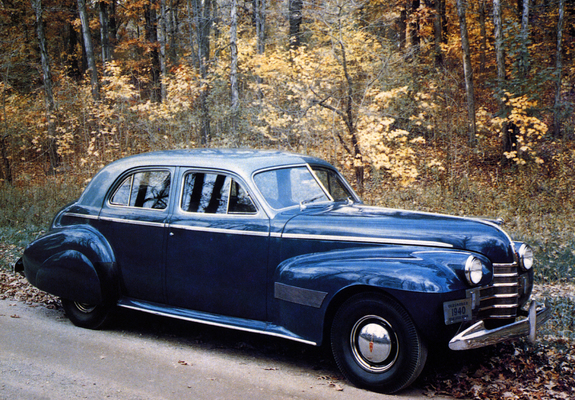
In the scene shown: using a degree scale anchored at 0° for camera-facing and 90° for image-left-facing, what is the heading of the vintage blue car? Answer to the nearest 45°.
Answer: approximately 315°
